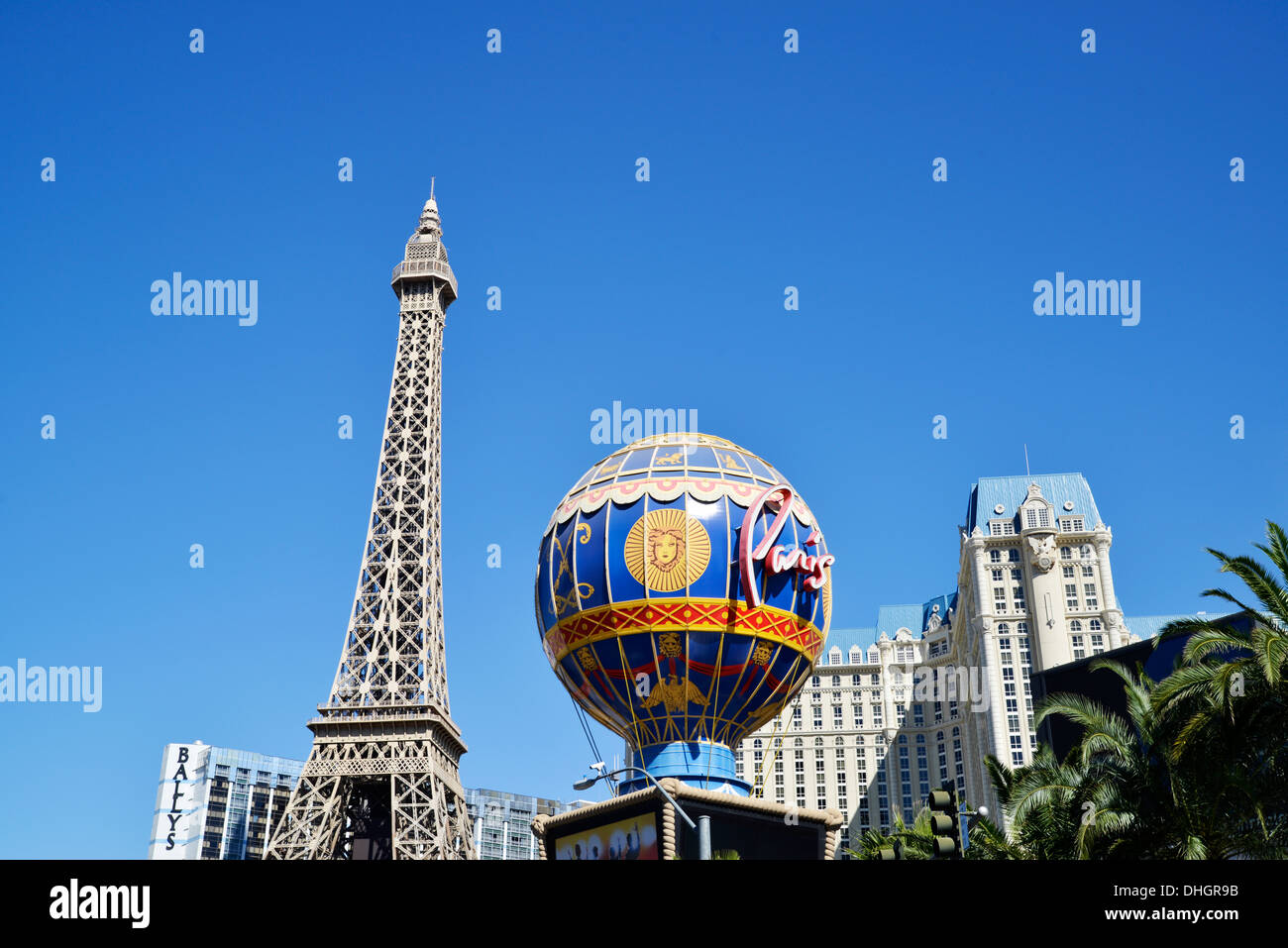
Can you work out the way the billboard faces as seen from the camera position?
facing the viewer and to the left of the viewer

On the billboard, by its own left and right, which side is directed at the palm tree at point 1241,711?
left

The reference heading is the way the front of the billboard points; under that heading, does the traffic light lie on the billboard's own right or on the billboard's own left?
on the billboard's own left

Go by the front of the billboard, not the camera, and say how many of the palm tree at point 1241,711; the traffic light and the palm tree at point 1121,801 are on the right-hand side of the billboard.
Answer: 0

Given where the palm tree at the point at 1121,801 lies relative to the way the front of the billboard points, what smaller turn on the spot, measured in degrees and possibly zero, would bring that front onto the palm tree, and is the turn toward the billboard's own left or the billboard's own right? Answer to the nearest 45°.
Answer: approximately 90° to the billboard's own left
